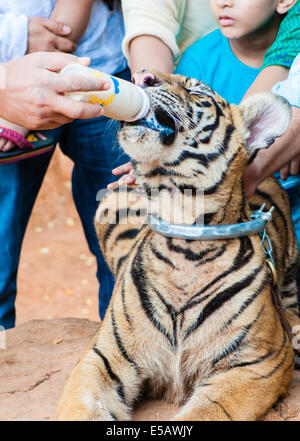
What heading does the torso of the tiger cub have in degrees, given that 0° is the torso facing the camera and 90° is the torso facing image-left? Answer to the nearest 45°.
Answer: approximately 0°
